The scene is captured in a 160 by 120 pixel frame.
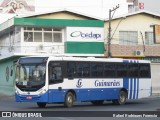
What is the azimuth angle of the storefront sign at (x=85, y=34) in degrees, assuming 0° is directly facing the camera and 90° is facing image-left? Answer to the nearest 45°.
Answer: approximately 0°

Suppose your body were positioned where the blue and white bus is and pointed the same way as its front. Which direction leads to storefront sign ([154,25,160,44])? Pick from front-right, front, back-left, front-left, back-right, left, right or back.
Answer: back

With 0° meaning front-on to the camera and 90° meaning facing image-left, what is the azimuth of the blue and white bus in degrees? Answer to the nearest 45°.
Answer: approximately 45°

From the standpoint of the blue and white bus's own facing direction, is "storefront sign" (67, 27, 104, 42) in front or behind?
behind

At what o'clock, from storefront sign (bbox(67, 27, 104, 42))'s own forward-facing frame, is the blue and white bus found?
The blue and white bus is roughly at 12 o'clock from the storefront sign.
